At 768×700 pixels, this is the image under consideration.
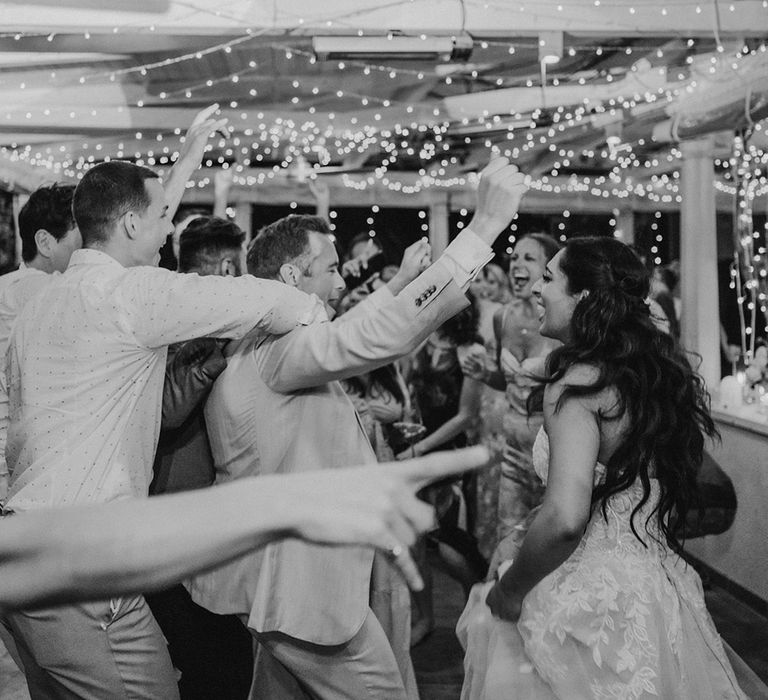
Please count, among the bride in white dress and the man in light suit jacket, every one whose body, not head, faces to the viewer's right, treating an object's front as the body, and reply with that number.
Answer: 1

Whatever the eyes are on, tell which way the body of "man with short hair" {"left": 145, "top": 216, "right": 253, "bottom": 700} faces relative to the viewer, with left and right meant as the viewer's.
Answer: facing away from the viewer and to the right of the viewer

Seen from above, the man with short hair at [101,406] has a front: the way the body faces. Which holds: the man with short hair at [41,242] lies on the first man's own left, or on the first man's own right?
on the first man's own left

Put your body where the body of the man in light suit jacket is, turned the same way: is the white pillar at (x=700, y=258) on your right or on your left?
on your left

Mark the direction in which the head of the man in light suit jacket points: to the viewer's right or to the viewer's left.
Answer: to the viewer's right

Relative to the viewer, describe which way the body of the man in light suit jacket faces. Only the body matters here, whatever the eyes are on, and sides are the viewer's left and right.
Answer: facing to the right of the viewer

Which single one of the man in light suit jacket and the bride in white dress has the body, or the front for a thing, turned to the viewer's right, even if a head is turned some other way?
the man in light suit jacket

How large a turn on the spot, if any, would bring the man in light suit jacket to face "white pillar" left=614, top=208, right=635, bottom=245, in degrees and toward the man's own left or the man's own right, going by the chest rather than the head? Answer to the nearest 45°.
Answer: approximately 90° to the man's own left

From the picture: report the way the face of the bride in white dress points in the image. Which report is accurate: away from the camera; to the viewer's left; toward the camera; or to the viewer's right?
to the viewer's left

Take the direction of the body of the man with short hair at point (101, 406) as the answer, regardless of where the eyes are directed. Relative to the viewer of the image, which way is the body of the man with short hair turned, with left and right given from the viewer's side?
facing away from the viewer and to the right of the viewer

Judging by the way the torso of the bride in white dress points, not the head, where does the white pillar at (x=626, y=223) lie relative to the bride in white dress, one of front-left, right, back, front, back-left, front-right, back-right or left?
front-right

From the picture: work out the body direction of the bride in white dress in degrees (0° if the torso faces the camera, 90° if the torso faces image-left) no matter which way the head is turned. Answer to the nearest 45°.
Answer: approximately 135°

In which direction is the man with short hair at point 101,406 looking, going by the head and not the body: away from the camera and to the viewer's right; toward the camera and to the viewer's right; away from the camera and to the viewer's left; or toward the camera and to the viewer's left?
away from the camera and to the viewer's right

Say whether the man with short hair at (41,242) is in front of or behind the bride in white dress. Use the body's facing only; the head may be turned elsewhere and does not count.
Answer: in front
